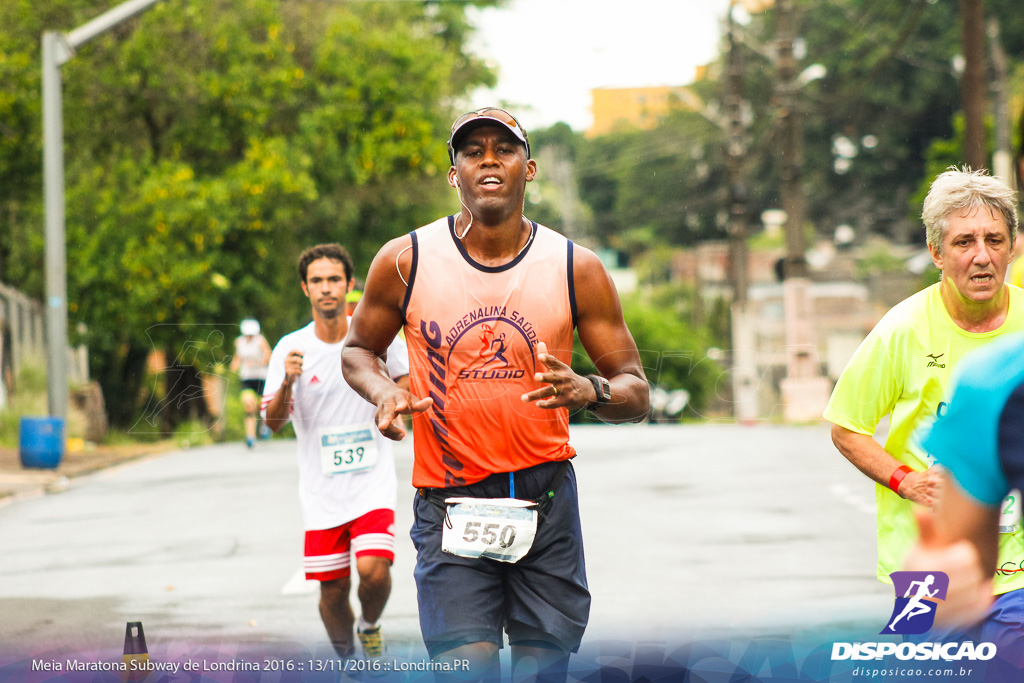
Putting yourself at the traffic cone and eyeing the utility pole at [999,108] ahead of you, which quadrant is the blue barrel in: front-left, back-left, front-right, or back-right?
front-left

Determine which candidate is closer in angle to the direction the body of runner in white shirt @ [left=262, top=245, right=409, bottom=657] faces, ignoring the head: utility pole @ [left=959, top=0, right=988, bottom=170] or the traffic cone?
the traffic cone

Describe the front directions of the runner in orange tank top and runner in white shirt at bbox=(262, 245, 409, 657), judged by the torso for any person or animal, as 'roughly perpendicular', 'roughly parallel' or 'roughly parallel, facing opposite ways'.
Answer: roughly parallel

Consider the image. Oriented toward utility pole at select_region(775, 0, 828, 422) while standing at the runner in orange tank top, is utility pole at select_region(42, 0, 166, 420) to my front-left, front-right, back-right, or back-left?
front-left

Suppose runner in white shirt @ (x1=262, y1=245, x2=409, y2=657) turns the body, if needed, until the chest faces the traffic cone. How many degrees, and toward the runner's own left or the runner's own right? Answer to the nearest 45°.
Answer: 0° — they already face it

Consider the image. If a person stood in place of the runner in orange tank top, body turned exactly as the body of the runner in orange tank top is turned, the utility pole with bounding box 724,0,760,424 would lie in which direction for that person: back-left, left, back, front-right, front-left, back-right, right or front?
back

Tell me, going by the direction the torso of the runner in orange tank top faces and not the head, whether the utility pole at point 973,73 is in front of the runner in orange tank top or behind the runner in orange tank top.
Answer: behind

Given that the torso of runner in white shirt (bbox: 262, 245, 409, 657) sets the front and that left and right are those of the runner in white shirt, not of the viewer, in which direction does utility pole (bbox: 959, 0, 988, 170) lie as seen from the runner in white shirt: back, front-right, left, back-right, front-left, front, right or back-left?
back-left

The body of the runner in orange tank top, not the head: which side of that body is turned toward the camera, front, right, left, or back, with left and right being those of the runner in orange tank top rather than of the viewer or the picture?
front

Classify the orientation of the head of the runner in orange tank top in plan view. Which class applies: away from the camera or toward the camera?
toward the camera

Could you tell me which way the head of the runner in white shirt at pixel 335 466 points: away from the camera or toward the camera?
toward the camera

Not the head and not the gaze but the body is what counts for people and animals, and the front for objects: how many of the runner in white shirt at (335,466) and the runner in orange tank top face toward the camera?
2

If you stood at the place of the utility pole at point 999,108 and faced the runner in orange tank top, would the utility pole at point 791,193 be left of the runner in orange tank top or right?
right

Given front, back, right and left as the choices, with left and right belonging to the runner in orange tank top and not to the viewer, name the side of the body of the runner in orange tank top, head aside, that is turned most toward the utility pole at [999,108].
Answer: back

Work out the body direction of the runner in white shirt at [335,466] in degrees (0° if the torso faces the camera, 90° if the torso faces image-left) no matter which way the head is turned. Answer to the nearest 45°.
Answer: approximately 0°

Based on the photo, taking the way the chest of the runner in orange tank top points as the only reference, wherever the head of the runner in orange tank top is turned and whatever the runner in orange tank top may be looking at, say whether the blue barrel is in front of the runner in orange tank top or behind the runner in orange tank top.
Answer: behind
